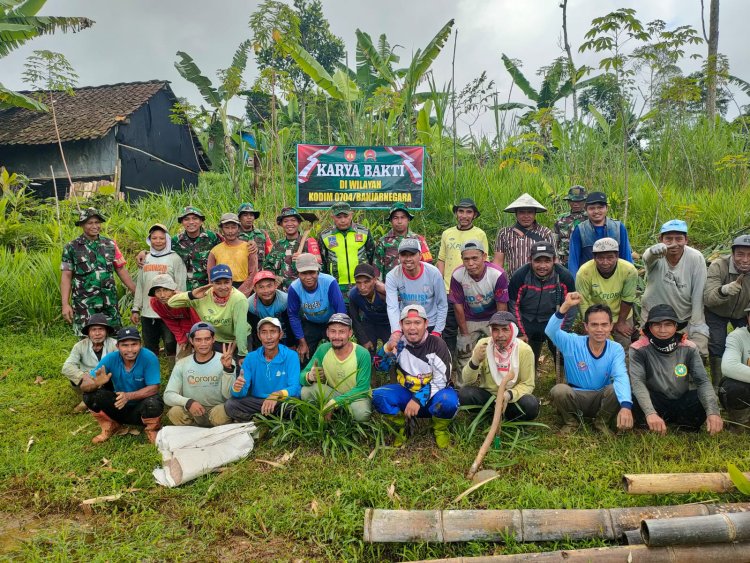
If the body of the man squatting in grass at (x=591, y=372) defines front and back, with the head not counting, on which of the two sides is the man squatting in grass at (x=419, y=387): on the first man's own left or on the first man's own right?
on the first man's own right

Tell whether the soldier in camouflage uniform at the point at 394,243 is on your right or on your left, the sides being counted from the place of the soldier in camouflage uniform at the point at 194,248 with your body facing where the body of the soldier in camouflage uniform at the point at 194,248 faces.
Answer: on your left

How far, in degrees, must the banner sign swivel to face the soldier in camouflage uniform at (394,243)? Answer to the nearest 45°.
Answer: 0° — it already faces them

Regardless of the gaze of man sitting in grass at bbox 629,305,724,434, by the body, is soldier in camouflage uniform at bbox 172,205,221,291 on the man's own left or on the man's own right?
on the man's own right
